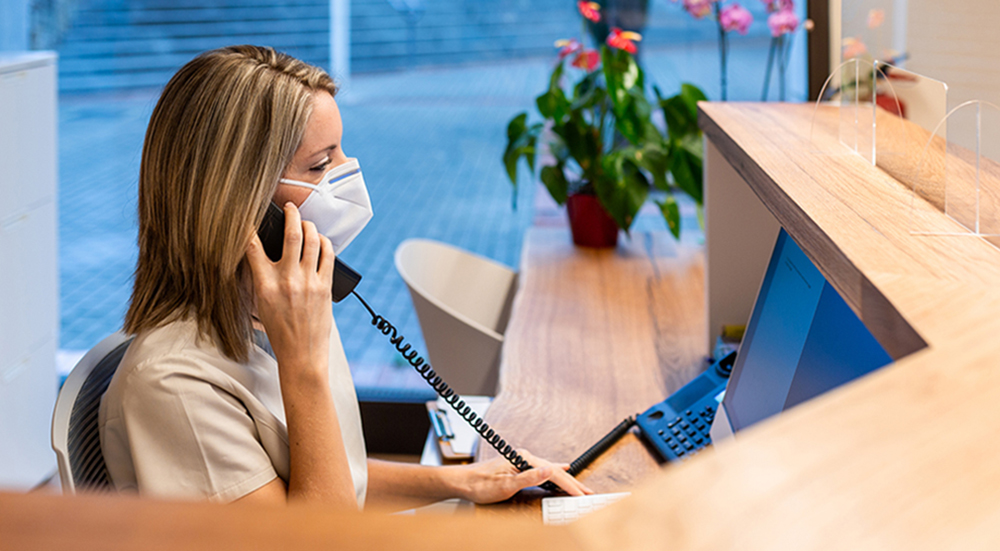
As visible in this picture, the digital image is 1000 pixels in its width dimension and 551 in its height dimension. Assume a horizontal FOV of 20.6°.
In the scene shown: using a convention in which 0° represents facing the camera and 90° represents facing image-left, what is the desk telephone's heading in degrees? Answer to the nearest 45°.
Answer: approximately 45°

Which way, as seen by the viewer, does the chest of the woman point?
to the viewer's right

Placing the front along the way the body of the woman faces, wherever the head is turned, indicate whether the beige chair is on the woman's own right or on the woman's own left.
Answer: on the woman's own left

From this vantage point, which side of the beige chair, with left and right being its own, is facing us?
right

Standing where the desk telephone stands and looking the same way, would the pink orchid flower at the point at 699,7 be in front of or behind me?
behind

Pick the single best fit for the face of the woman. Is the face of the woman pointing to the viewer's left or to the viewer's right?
to the viewer's right
